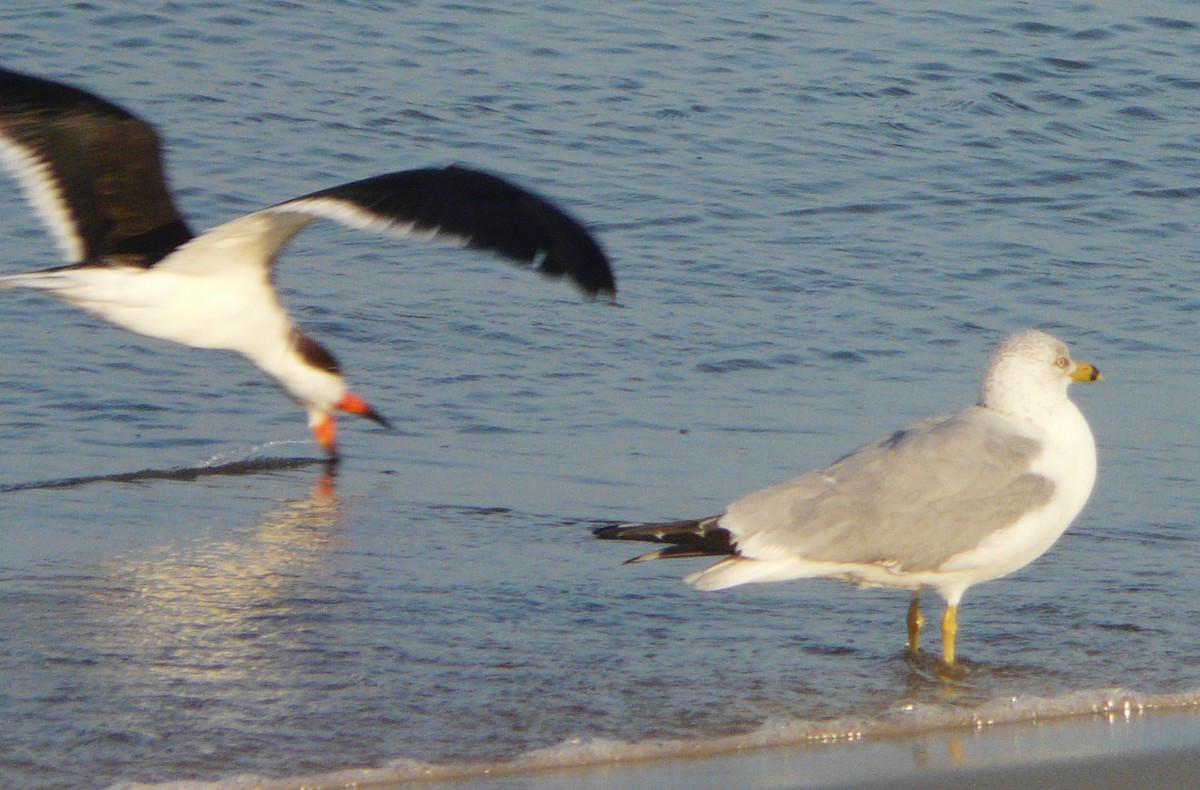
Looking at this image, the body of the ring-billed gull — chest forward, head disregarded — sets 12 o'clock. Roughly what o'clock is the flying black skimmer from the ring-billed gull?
The flying black skimmer is roughly at 7 o'clock from the ring-billed gull.

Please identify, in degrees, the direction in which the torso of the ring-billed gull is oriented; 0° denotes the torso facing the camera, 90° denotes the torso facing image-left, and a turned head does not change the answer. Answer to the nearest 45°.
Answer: approximately 270°
